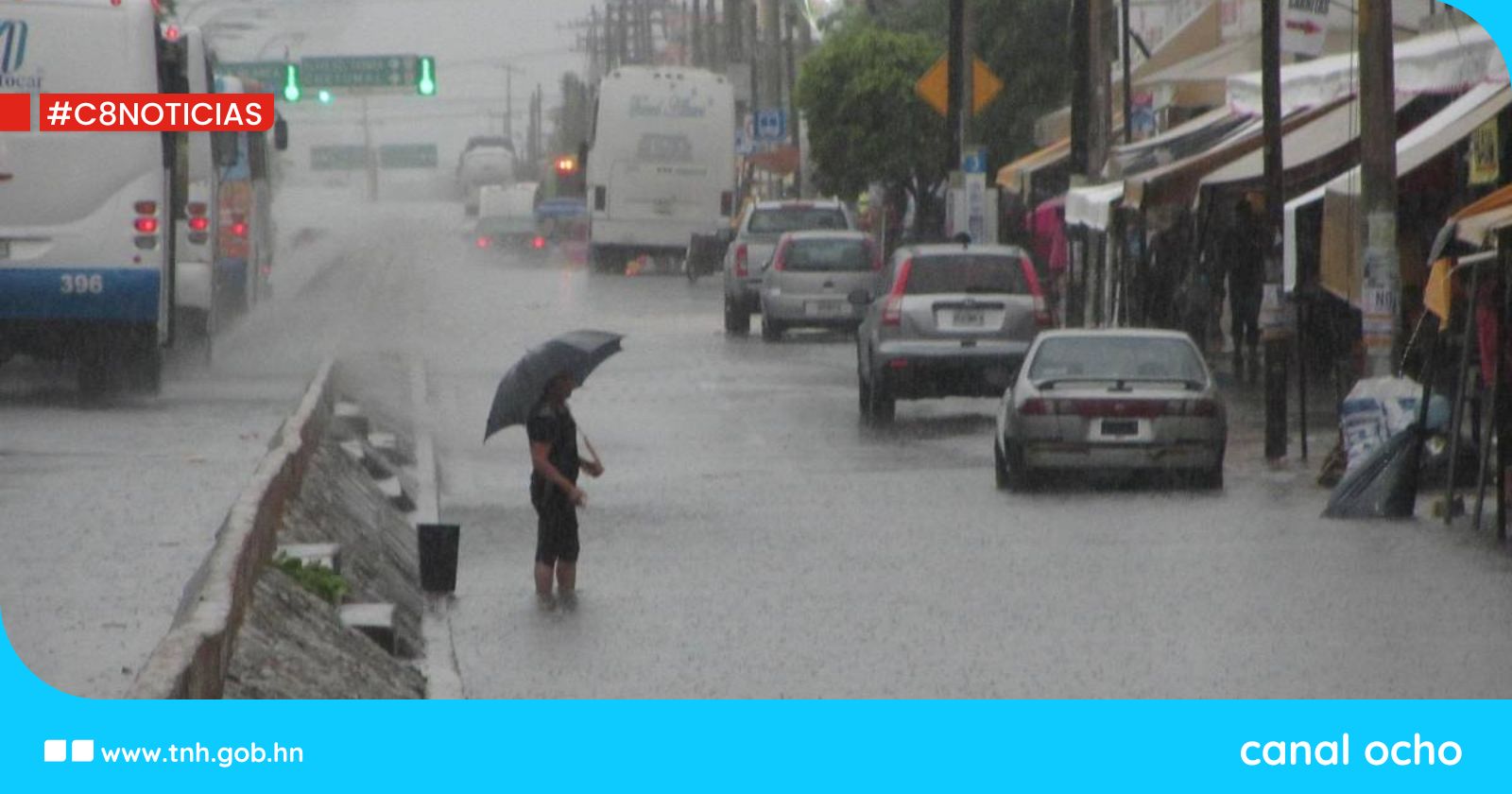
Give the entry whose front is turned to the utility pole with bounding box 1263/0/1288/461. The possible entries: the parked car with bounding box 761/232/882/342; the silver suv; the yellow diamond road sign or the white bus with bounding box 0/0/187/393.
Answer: the yellow diamond road sign

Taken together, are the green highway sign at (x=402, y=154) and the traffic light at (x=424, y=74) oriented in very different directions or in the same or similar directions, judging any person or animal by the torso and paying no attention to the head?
same or similar directions

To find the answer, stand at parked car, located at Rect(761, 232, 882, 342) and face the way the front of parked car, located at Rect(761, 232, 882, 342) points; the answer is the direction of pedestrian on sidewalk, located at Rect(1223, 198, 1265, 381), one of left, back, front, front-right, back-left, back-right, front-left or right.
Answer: back-right

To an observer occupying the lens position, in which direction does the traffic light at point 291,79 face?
facing the viewer

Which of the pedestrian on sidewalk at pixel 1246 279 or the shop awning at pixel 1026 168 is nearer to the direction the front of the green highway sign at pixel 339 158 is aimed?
the pedestrian on sidewalk

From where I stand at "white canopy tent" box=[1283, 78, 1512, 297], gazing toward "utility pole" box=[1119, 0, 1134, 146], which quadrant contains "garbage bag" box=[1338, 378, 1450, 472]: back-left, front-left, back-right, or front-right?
back-left

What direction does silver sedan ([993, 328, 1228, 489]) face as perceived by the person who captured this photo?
facing away from the viewer

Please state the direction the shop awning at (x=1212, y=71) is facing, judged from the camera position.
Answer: facing to the left of the viewer

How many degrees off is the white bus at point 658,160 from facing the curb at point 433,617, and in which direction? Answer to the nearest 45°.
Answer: approximately 180°

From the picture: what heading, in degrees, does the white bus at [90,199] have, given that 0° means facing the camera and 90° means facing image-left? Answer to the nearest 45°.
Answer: approximately 180°

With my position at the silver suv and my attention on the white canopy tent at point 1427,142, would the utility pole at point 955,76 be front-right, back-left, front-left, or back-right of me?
back-left

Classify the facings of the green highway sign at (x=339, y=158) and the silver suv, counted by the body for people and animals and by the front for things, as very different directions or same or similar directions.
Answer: very different directions

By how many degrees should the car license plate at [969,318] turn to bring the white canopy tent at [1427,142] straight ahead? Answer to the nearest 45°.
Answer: approximately 45° to its left

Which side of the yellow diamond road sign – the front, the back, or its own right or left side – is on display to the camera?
front

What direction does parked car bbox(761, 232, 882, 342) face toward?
away from the camera

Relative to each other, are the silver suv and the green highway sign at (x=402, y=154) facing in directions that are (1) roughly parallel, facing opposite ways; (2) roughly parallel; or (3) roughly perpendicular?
roughly parallel, facing opposite ways
